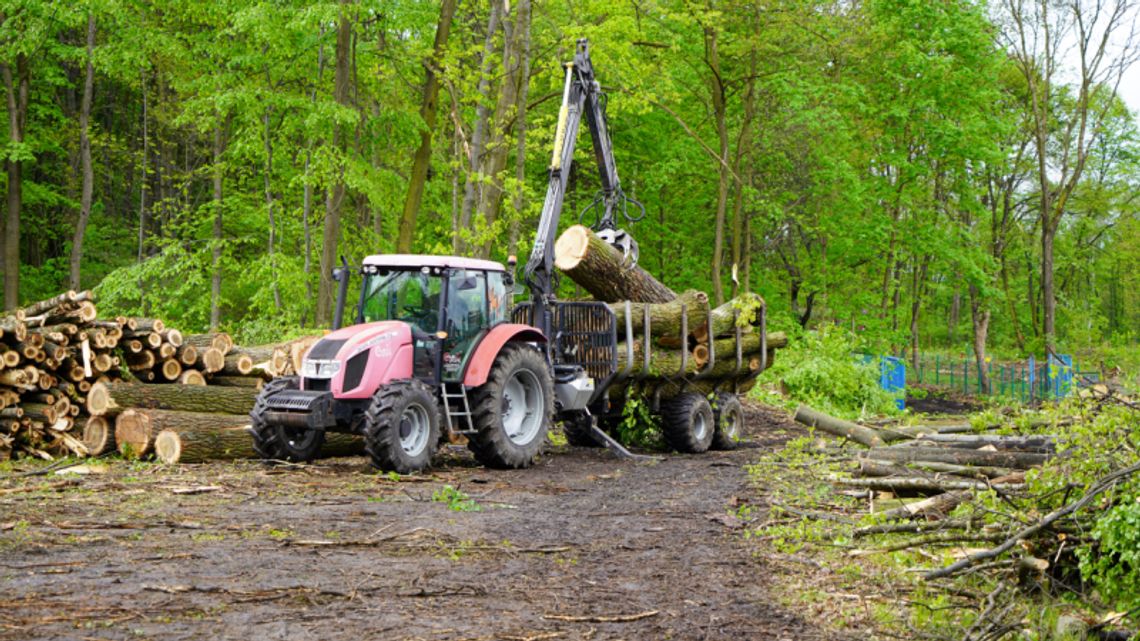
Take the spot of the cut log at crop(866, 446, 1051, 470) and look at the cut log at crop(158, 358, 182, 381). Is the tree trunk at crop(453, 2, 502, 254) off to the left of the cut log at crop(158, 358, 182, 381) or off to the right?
right

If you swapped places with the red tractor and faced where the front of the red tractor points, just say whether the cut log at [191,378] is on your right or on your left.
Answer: on your right

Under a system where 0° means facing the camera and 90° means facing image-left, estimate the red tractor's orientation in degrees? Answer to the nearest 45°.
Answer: approximately 45°

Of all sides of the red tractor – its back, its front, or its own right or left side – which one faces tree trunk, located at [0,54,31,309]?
right

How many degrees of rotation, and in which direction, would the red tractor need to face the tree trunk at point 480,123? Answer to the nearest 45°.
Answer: approximately 135° to its right

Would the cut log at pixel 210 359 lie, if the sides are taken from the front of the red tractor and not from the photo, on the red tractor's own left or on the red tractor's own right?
on the red tractor's own right

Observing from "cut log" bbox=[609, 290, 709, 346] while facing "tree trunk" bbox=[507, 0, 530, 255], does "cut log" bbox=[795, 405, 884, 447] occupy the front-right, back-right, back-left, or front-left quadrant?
back-right

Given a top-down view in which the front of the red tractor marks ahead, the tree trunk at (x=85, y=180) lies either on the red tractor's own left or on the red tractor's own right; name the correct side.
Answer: on the red tractor's own right

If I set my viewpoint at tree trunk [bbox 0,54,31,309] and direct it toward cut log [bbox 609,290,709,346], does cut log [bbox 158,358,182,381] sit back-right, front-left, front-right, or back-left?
front-right

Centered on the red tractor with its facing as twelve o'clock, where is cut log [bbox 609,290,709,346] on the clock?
The cut log is roughly at 6 o'clock from the red tractor.

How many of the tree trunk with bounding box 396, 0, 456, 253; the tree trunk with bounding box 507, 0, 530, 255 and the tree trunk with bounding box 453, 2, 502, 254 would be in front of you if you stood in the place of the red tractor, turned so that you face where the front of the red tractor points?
0

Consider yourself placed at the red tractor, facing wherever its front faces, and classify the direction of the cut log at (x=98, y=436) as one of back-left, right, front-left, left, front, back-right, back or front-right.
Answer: front-right

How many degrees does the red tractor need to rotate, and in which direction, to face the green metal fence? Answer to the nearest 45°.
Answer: approximately 180°

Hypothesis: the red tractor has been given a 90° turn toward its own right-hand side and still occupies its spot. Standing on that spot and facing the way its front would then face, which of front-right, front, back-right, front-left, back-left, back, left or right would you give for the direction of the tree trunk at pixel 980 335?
right

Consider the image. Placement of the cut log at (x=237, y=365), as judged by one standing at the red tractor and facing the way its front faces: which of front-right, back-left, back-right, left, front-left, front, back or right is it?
right

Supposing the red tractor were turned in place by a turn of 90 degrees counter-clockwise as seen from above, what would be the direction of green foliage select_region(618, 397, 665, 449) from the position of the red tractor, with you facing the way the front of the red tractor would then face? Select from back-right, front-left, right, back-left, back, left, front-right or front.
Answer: left
